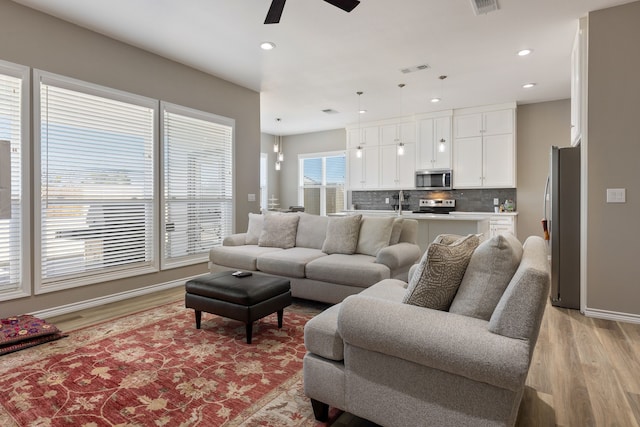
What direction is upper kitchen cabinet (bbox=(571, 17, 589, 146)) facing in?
to the viewer's left

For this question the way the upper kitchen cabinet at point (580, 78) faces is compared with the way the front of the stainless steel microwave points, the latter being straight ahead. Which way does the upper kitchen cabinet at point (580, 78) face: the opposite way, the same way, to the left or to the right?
to the right

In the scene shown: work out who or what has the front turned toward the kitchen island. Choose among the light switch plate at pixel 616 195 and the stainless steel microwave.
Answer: the stainless steel microwave

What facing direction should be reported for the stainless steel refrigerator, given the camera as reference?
facing to the left of the viewer

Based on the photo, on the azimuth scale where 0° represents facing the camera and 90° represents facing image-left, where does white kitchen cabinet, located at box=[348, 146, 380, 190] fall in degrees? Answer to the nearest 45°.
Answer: approximately 0°
